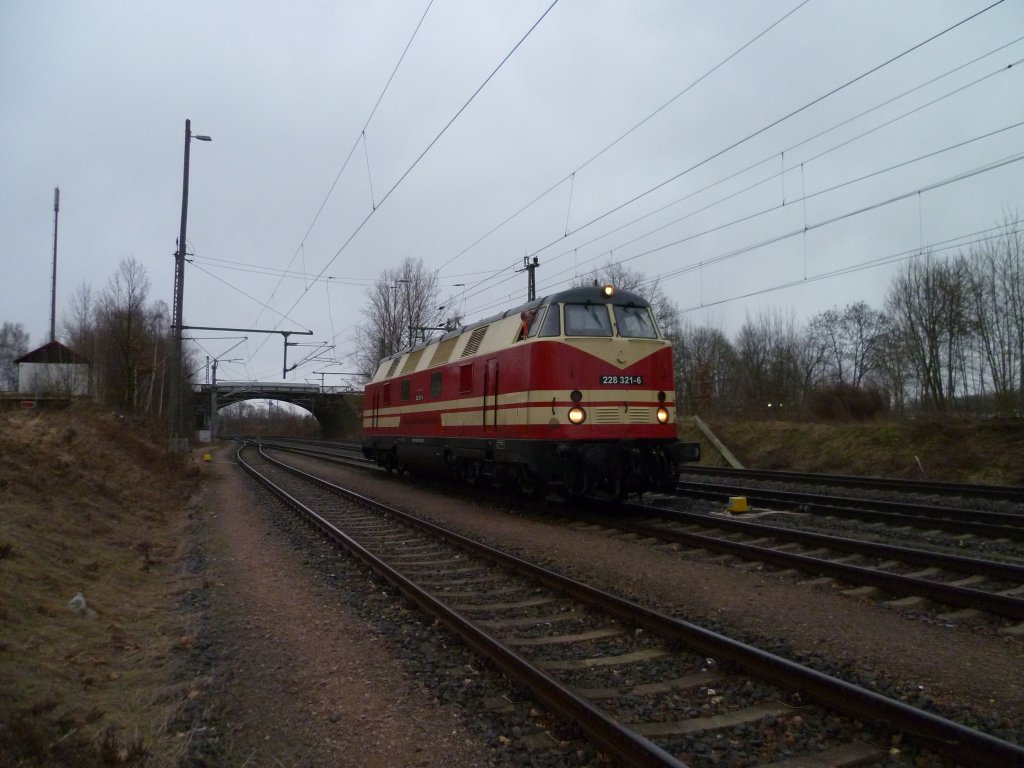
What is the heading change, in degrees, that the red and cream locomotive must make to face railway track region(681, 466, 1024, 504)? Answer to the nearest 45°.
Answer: approximately 90° to its left

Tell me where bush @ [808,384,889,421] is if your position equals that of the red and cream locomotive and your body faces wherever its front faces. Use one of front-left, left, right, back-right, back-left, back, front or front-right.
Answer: left

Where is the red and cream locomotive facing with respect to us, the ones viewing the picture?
facing the viewer and to the right of the viewer

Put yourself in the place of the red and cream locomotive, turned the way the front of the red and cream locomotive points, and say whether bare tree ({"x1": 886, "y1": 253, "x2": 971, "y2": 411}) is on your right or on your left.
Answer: on your left

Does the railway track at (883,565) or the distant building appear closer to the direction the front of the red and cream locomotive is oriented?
the railway track

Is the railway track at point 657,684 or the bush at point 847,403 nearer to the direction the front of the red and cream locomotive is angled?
the railway track

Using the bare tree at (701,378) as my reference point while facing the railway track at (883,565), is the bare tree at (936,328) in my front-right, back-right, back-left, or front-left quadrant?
front-left

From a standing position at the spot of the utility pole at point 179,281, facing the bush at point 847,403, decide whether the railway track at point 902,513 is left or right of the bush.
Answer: right

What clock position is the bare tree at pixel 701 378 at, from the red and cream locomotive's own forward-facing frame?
The bare tree is roughly at 8 o'clock from the red and cream locomotive.

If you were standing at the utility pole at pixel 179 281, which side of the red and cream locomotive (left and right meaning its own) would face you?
back

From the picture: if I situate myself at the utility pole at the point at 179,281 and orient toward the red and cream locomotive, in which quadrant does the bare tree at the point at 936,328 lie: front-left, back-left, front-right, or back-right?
front-left

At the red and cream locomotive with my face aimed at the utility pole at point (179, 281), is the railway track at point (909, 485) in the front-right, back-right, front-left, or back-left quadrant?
back-right

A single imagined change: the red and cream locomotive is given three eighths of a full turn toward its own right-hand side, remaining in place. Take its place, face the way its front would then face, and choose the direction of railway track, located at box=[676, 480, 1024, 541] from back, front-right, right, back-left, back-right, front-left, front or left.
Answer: back

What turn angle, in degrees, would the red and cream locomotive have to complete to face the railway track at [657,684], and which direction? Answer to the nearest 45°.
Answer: approximately 45° to its right
